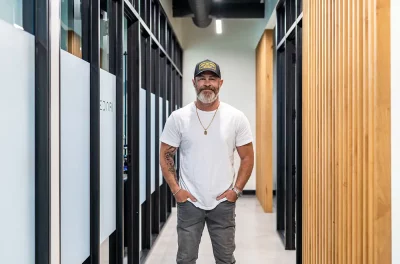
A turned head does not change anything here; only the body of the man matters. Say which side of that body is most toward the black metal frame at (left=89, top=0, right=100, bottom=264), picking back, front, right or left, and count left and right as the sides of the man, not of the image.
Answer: right

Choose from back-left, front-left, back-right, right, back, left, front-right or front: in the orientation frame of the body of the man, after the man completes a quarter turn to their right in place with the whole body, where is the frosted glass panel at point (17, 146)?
front-left

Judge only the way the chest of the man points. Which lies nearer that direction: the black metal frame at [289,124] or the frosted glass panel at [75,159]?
the frosted glass panel

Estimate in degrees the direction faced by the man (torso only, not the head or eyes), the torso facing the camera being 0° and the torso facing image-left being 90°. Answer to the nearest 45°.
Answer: approximately 0°

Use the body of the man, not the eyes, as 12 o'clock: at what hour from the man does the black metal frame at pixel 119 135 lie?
The black metal frame is roughly at 4 o'clock from the man.

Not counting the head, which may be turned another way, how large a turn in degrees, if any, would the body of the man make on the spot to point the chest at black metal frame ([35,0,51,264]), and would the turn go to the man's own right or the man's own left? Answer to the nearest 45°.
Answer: approximately 45° to the man's own right

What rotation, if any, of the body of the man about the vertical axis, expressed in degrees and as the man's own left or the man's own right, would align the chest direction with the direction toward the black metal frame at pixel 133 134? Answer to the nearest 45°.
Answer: approximately 135° to the man's own right

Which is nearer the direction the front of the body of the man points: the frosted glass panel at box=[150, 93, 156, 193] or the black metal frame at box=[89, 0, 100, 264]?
the black metal frame

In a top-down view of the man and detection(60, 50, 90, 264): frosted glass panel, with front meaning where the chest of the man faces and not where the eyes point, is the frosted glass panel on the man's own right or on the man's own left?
on the man's own right

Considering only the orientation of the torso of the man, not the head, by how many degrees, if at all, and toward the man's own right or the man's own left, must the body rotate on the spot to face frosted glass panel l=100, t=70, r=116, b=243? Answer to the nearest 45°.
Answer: approximately 90° to the man's own right
